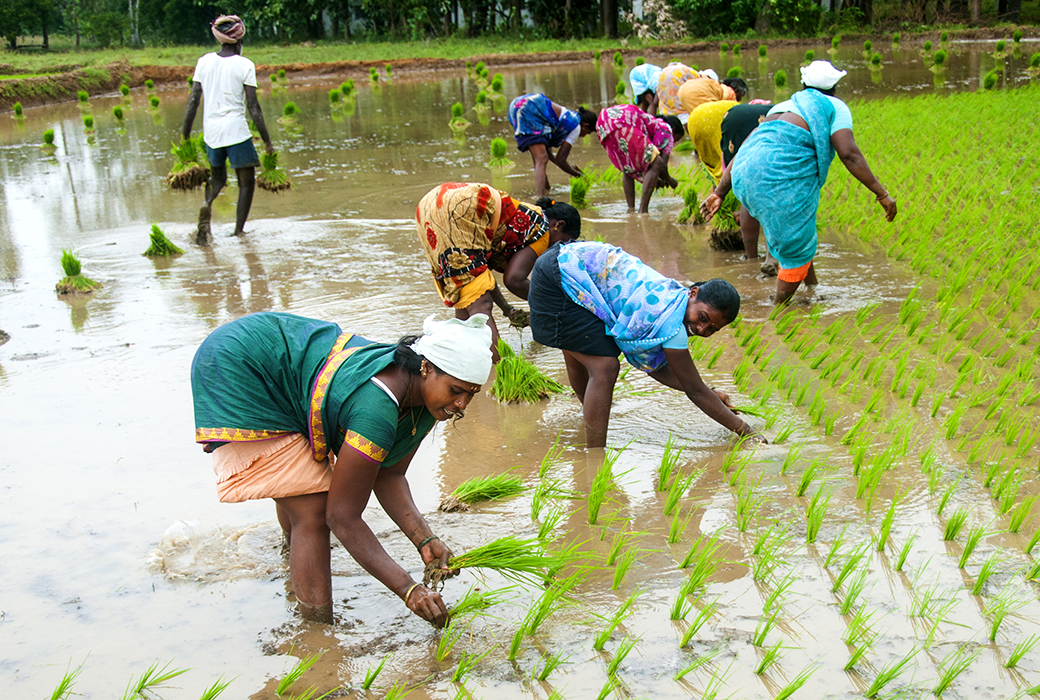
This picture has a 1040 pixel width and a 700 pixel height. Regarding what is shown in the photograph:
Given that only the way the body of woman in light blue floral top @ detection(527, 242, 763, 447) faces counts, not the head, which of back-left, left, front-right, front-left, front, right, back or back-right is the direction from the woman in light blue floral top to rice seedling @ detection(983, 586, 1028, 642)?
front-right

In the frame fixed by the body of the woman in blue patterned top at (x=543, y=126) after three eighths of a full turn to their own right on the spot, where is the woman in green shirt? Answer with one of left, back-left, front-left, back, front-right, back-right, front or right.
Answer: front-left

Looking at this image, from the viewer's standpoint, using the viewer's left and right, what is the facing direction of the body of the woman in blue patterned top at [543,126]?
facing to the right of the viewer

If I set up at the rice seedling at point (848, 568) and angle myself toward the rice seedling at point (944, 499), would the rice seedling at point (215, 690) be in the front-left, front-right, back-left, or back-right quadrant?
back-left

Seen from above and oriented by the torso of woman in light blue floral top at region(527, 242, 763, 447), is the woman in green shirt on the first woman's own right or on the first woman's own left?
on the first woman's own right

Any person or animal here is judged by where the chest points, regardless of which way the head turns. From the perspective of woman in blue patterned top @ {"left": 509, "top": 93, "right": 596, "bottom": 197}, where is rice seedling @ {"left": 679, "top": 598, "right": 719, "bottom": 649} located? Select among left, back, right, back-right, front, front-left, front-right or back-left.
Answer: right

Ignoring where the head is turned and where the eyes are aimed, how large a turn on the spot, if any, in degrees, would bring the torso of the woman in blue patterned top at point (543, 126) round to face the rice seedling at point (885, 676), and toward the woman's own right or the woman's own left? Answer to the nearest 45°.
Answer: approximately 90° to the woman's own right

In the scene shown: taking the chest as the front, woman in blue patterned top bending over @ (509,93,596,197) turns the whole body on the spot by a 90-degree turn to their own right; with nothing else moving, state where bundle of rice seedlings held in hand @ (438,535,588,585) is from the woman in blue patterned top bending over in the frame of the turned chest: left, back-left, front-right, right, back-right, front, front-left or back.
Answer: front

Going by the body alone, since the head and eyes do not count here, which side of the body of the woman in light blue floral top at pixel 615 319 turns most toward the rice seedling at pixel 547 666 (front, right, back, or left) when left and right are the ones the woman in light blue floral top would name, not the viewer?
right

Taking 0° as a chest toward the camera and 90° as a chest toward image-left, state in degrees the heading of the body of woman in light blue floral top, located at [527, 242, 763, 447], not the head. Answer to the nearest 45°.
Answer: approximately 270°

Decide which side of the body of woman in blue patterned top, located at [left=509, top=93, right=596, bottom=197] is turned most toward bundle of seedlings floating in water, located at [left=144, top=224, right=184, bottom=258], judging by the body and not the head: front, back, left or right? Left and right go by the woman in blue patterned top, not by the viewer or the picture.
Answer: back

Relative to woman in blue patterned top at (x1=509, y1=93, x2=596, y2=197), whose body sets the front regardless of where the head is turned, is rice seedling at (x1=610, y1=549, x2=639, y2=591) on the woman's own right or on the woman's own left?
on the woman's own right
